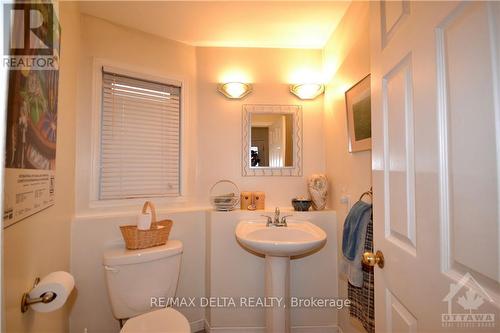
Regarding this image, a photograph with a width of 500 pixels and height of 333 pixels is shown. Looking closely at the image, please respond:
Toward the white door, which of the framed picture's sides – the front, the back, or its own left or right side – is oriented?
left

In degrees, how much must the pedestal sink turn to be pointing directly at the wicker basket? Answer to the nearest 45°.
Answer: approximately 90° to its right

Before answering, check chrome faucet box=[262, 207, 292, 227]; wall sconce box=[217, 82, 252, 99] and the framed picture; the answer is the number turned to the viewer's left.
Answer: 1

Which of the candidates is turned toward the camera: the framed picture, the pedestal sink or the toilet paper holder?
the pedestal sink

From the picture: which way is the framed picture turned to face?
to the viewer's left

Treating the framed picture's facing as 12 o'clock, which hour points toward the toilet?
The toilet is roughly at 11 o'clock from the framed picture.

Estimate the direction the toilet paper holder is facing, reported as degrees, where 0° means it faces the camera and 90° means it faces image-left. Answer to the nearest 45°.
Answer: approximately 270°

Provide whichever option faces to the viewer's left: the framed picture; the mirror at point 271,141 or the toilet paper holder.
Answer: the framed picture

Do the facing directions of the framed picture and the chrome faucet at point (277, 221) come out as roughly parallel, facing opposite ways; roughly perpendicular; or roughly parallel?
roughly perpendicular

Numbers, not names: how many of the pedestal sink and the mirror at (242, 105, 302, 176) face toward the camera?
2
